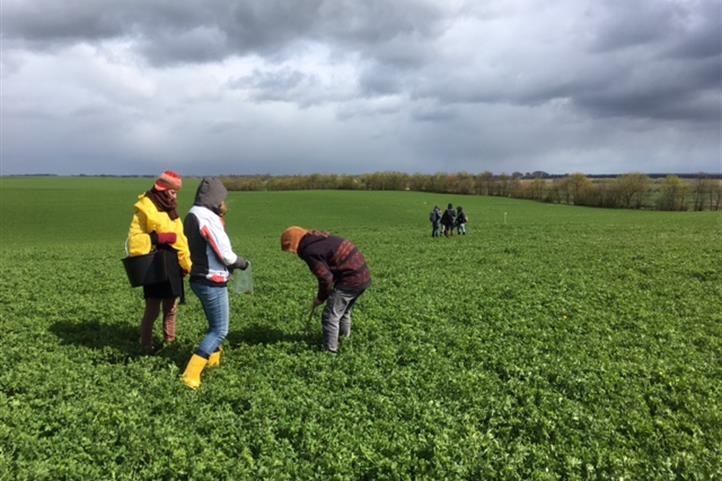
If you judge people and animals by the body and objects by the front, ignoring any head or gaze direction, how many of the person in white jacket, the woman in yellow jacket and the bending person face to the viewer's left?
1

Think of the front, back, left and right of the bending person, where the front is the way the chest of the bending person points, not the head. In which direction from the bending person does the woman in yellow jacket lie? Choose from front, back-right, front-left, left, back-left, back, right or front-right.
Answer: front

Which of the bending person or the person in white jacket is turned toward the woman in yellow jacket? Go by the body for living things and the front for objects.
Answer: the bending person

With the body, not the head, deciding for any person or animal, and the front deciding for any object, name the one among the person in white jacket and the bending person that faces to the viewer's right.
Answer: the person in white jacket

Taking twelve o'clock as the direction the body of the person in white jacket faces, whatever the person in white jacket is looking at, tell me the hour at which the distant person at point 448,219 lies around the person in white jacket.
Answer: The distant person is roughly at 10 o'clock from the person in white jacket.

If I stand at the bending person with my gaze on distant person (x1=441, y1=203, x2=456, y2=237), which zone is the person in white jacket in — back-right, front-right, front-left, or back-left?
back-left

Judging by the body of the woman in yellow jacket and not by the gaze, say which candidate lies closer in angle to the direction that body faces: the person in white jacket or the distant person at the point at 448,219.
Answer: the person in white jacket

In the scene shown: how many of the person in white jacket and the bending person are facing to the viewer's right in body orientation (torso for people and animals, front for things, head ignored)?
1

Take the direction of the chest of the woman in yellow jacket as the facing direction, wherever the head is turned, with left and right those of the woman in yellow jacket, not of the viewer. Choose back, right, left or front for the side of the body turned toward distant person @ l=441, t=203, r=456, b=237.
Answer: left

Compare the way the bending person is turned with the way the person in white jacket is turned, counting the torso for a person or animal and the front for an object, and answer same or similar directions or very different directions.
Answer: very different directions

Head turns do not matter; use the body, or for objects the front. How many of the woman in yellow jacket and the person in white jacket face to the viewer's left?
0

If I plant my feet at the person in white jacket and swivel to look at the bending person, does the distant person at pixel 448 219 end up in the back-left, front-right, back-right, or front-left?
front-left

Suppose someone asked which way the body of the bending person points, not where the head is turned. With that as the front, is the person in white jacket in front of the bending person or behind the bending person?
in front

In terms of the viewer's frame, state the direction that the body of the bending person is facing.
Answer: to the viewer's left

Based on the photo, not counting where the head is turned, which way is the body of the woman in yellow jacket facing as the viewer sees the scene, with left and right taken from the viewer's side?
facing the viewer and to the right of the viewer
